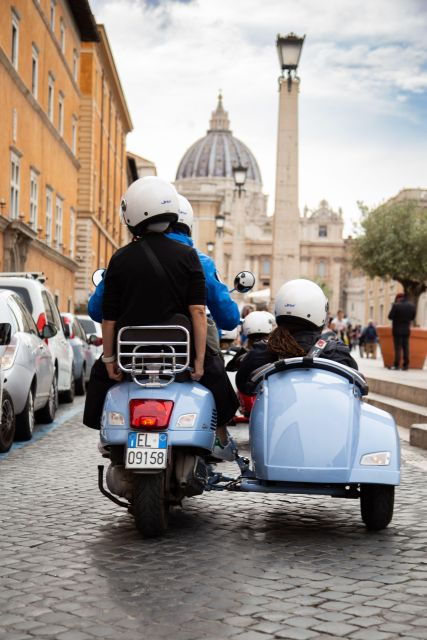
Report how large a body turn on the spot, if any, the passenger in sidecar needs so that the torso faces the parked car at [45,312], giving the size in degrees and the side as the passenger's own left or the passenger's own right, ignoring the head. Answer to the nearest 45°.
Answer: approximately 45° to the passenger's own left

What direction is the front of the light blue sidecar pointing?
away from the camera

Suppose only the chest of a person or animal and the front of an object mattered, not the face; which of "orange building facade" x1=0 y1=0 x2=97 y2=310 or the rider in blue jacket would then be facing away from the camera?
the rider in blue jacket

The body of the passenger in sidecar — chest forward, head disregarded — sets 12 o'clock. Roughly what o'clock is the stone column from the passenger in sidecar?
The stone column is roughly at 12 o'clock from the passenger in sidecar.

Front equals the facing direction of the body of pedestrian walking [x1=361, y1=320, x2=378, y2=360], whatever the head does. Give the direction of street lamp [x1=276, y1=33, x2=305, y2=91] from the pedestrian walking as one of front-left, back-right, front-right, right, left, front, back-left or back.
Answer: back

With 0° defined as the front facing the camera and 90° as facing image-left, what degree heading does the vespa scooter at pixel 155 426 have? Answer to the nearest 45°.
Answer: approximately 180°

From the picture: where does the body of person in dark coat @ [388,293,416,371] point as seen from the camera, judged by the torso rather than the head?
away from the camera

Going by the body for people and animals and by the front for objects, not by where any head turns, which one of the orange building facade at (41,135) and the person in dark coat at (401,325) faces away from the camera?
the person in dark coat

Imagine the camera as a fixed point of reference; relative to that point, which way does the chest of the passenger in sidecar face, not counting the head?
away from the camera

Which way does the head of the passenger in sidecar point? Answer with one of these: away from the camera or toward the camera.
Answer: away from the camera

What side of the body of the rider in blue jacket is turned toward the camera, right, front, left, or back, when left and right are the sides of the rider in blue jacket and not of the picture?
back

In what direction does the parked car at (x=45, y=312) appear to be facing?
away from the camera

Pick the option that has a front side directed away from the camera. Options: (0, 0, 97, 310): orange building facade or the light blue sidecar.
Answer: the light blue sidecar

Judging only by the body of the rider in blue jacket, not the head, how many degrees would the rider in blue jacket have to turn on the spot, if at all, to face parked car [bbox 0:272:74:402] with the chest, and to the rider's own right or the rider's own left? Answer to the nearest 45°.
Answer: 0° — they already face it

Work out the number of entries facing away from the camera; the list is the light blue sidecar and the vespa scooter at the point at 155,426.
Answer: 2
